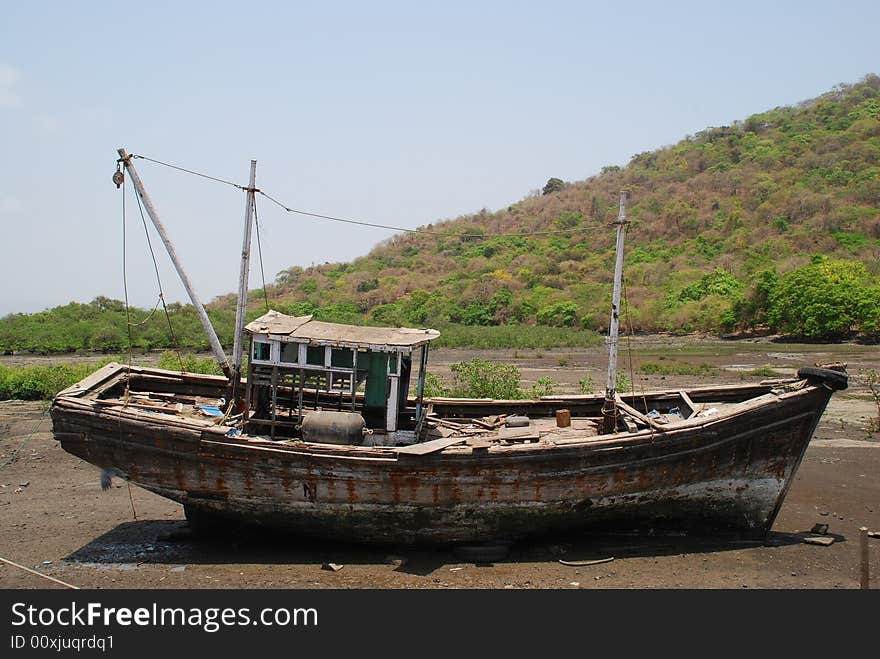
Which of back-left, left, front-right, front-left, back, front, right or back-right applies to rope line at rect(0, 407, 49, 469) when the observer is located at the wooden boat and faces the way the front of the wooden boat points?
back-left

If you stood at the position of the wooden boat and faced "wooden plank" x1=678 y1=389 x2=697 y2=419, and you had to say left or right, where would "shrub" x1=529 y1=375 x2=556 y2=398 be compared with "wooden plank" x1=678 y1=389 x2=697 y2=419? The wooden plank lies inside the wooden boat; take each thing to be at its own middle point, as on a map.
left

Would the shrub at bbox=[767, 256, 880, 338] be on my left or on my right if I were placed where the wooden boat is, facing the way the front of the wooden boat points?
on my left

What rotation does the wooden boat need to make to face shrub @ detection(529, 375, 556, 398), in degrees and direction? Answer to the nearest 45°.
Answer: approximately 90° to its left

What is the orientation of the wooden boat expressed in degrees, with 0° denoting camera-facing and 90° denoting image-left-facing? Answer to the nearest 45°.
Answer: approximately 270°

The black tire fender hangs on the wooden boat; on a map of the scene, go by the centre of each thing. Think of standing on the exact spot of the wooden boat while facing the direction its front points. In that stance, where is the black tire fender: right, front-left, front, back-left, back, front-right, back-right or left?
front

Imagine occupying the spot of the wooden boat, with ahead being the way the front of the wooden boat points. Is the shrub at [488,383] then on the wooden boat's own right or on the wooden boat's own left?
on the wooden boat's own left

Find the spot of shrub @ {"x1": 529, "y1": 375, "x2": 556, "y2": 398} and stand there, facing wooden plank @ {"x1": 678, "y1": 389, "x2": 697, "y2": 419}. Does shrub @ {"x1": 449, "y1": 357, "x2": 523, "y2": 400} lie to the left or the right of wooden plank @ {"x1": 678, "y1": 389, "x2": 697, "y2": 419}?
right
